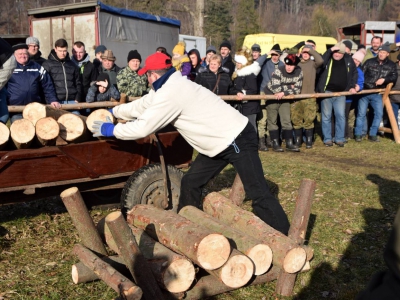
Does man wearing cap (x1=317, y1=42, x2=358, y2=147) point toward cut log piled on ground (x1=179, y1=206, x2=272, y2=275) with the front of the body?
yes

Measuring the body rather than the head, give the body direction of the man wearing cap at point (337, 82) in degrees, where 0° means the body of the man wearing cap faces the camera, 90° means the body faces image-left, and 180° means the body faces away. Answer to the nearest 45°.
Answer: approximately 0°

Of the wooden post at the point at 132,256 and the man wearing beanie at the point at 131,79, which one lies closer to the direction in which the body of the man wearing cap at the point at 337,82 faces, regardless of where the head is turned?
the wooden post

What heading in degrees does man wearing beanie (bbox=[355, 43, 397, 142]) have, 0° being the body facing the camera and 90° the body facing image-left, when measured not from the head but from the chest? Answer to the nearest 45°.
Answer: approximately 45°

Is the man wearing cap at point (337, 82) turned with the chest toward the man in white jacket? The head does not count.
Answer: yes

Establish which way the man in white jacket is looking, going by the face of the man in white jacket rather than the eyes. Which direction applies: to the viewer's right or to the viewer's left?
to the viewer's left
